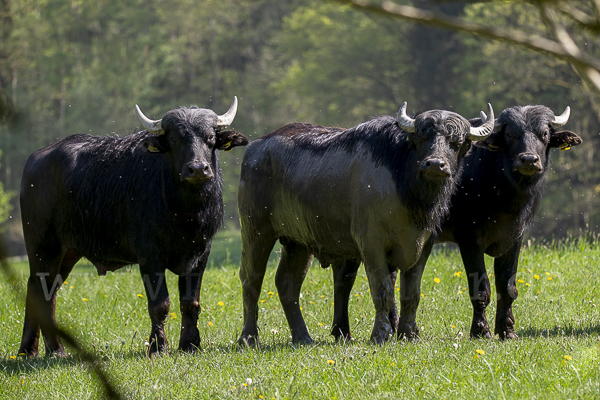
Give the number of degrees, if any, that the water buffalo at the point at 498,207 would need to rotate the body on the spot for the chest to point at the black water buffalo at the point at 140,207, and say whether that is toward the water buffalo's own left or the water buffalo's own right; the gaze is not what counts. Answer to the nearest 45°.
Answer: approximately 135° to the water buffalo's own right

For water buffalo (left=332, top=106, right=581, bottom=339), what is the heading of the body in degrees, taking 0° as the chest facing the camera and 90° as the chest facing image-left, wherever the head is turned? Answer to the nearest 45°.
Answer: approximately 315°

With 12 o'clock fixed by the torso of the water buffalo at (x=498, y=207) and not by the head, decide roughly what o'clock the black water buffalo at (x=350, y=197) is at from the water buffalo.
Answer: The black water buffalo is roughly at 4 o'clock from the water buffalo.

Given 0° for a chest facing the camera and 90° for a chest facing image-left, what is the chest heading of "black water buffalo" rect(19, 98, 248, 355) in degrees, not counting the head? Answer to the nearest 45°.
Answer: approximately 315°

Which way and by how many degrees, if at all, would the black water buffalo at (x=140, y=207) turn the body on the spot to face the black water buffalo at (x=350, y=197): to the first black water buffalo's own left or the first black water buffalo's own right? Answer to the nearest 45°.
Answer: approximately 45° to the first black water buffalo's own left

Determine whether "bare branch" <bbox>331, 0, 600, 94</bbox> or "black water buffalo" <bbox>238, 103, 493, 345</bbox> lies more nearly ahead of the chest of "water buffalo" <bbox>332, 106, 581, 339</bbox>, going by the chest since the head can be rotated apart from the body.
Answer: the bare branch

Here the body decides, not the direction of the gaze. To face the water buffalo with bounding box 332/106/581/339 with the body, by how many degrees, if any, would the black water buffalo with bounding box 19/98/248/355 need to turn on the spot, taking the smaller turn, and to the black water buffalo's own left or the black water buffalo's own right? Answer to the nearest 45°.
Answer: approximately 45° to the black water buffalo's own left
